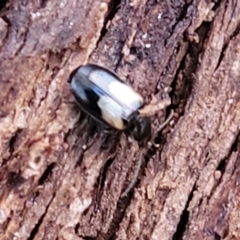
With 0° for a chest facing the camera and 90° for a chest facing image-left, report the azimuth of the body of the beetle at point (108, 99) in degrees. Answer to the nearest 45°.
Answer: approximately 315°
